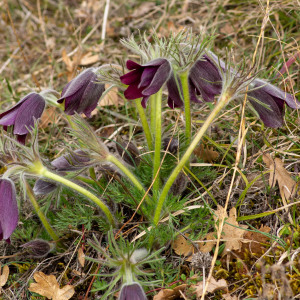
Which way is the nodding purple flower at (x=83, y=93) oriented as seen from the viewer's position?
to the viewer's left

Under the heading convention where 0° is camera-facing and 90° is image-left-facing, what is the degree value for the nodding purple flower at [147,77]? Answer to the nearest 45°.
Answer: approximately 90°

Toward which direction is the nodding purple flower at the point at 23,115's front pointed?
to the viewer's left
